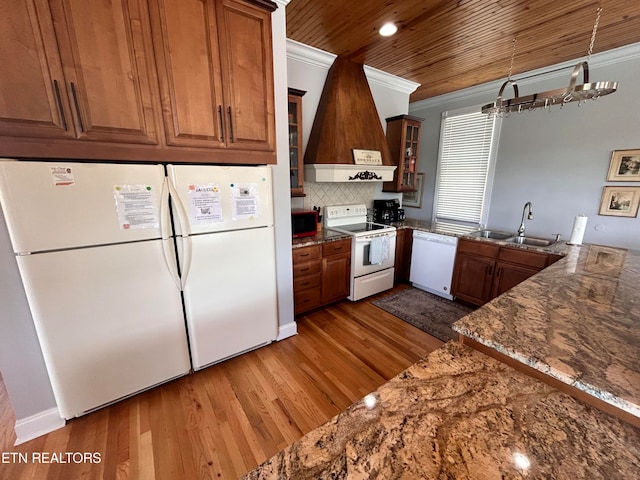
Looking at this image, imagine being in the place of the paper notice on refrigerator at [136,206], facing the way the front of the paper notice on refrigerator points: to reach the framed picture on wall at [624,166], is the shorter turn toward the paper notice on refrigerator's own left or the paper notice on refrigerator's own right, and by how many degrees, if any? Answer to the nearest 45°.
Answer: approximately 90° to the paper notice on refrigerator's own left

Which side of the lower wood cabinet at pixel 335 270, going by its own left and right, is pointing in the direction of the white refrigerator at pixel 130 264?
right

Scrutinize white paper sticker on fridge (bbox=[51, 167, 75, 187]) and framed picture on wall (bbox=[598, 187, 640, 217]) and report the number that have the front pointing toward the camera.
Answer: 2

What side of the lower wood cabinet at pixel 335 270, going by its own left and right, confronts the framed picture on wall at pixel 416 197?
left

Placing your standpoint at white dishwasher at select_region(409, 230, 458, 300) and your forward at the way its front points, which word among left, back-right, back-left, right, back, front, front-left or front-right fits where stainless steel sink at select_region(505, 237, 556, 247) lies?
back-left

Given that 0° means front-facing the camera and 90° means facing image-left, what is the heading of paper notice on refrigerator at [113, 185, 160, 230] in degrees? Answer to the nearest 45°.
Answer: approximately 0°

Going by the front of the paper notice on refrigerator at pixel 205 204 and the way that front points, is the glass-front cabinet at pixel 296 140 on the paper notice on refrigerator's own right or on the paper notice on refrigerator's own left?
on the paper notice on refrigerator's own left

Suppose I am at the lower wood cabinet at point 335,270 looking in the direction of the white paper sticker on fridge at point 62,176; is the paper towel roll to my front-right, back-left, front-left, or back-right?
back-left

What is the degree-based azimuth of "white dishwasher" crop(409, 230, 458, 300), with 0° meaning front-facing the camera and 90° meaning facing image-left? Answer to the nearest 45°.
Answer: approximately 45°

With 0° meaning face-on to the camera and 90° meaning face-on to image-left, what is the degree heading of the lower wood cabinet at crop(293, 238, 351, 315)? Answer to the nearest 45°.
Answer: approximately 315°
